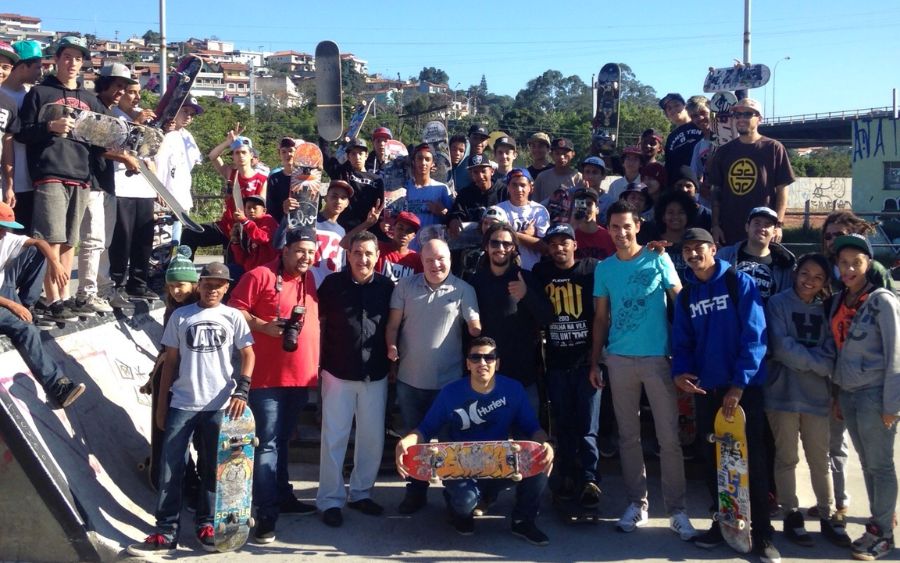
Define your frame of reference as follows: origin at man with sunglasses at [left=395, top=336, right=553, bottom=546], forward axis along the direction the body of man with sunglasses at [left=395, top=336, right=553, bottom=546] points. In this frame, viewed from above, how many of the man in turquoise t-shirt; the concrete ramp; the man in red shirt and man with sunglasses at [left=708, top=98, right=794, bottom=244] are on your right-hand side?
2

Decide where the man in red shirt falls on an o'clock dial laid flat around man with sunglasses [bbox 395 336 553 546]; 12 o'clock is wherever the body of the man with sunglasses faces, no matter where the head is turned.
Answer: The man in red shirt is roughly at 3 o'clock from the man with sunglasses.

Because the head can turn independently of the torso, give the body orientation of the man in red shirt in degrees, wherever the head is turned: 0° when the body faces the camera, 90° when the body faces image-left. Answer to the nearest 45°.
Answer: approximately 315°

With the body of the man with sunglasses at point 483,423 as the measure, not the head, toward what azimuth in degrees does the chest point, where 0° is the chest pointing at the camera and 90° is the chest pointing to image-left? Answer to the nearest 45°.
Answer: approximately 0°

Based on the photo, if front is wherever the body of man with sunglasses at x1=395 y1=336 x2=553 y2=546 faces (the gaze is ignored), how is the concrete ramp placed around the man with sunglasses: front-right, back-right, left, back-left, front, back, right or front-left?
right

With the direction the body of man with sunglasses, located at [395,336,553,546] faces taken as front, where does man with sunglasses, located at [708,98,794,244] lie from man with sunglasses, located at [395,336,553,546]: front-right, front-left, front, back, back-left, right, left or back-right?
back-left

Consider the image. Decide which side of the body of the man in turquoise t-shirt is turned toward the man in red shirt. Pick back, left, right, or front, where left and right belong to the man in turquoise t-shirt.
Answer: right

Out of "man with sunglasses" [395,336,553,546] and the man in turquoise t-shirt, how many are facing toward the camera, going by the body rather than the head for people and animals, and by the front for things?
2

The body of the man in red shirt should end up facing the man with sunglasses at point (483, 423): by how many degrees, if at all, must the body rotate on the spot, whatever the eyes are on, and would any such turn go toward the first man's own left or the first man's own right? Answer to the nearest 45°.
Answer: approximately 45° to the first man's own left
